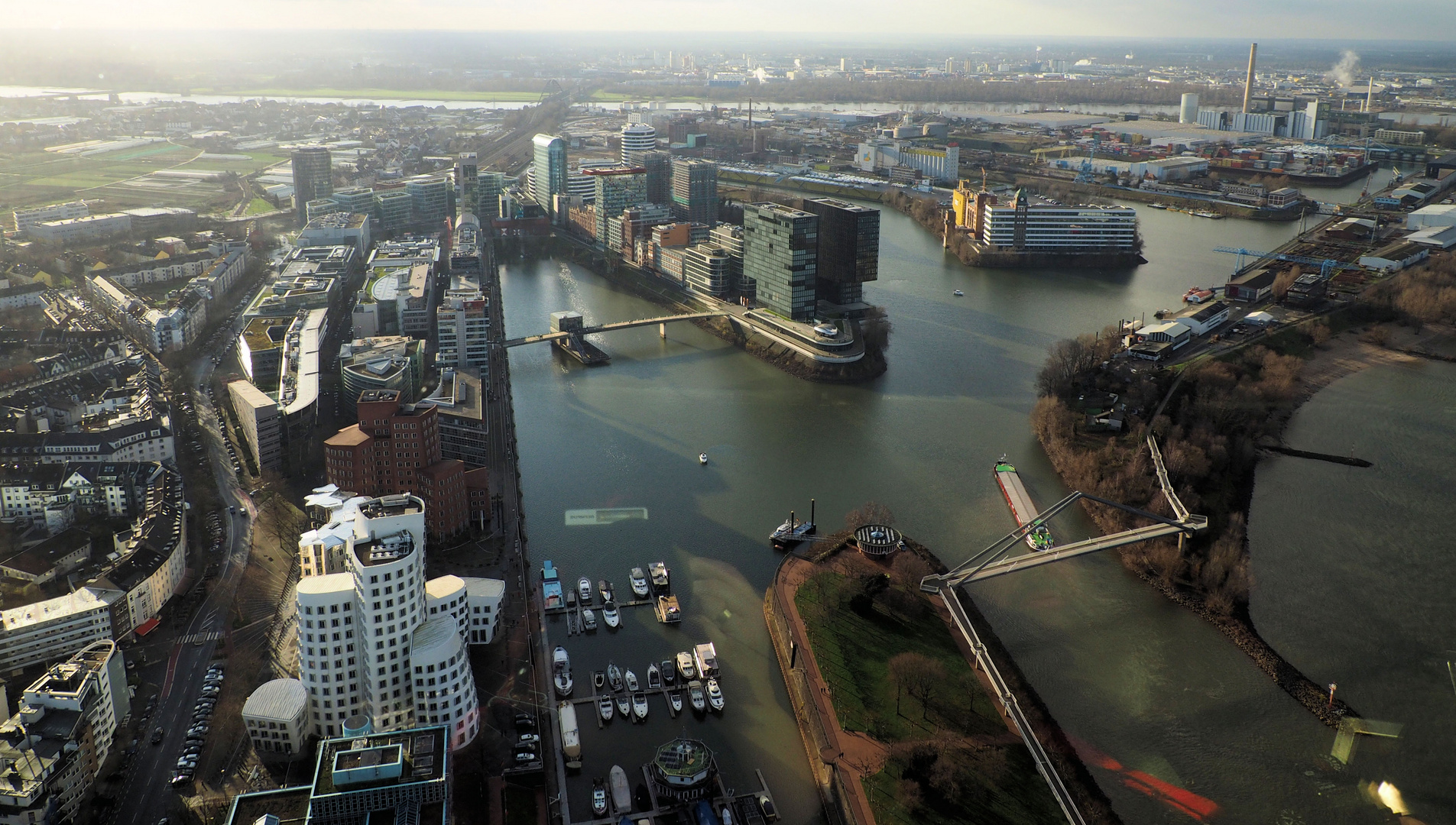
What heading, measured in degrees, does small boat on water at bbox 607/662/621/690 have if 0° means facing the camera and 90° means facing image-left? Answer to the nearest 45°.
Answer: approximately 180°

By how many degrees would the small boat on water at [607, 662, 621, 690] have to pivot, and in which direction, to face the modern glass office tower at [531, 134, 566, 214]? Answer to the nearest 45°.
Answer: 0° — it already faces it

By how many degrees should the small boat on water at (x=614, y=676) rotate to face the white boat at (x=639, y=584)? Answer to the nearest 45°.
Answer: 0° — it already faces it

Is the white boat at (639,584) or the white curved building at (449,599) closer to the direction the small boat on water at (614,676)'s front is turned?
the white boat

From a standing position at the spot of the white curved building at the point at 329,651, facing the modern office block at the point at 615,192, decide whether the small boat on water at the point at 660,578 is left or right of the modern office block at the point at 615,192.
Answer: right
